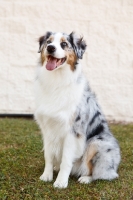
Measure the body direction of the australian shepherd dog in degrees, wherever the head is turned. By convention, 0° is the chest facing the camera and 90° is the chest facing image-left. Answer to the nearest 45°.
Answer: approximately 45°
